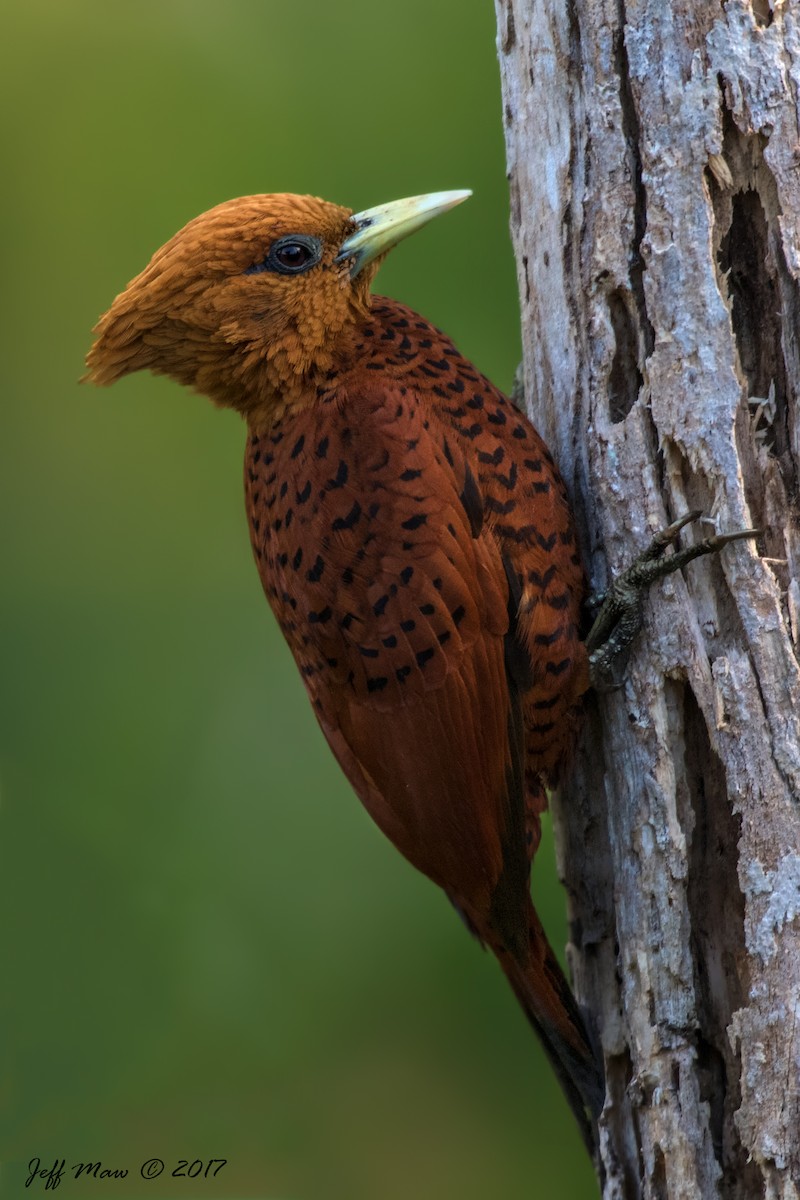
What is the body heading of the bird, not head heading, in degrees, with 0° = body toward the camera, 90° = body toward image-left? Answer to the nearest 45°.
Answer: approximately 270°
